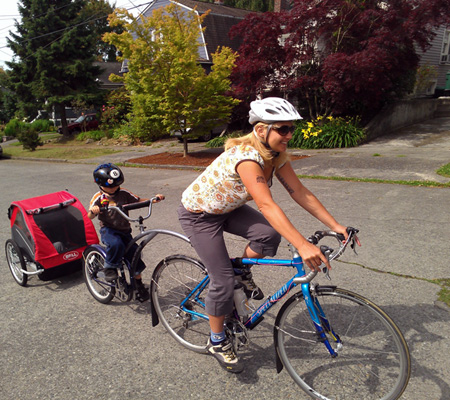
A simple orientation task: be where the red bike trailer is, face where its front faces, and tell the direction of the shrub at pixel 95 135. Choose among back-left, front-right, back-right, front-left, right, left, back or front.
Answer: back-left

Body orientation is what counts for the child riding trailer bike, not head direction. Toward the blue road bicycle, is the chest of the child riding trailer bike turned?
yes

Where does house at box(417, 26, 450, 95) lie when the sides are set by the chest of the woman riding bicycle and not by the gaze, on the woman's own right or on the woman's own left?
on the woman's own left

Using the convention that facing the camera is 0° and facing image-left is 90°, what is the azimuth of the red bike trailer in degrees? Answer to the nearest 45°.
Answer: approximately 315°

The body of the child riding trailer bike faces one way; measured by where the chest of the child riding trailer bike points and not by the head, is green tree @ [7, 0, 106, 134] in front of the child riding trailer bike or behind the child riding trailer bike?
behind

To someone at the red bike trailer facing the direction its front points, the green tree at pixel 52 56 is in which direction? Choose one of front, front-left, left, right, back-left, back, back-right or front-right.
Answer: back-left

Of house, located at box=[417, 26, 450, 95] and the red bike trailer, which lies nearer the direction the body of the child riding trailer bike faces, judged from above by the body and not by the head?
the house

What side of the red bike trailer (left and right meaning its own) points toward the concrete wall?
left

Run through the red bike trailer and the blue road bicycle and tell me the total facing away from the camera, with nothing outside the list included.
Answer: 0

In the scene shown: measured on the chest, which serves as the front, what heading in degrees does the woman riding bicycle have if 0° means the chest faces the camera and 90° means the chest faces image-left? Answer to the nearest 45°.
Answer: approximately 315°

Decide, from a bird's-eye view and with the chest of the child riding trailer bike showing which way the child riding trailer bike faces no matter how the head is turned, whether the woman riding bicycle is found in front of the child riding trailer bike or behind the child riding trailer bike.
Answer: in front

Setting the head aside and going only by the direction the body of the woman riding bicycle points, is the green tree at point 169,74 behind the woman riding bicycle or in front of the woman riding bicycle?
behind

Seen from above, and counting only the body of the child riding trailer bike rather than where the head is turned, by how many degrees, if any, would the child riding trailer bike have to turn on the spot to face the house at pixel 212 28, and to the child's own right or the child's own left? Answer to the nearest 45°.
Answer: approximately 135° to the child's own left

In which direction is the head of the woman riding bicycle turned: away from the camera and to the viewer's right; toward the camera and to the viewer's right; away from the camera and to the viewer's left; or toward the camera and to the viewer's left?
toward the camera and to the viewer's right

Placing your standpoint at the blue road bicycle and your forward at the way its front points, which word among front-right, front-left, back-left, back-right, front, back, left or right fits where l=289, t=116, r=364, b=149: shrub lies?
back-left
